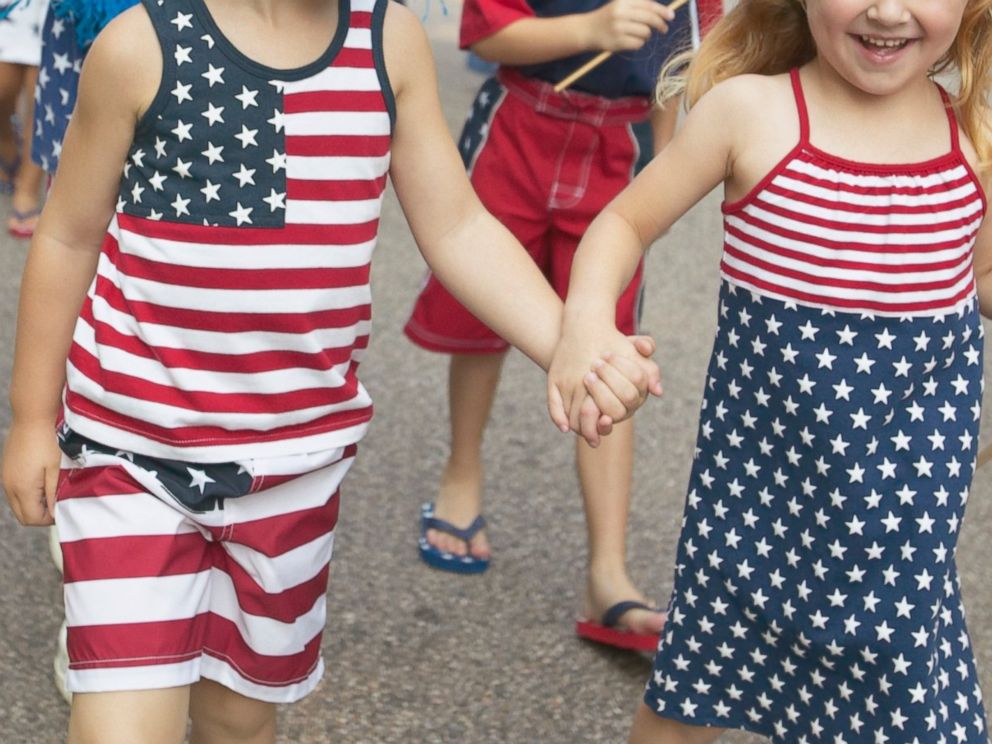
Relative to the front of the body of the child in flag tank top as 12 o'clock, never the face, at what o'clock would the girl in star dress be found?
The girl in star dress is roughly at 9 o'clock from the child in flag tank top.

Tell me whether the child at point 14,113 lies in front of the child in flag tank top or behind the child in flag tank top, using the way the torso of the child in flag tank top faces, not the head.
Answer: behind

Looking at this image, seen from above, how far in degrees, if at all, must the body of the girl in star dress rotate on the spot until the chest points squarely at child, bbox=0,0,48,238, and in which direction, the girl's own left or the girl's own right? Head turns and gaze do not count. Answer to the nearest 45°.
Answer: approximately 135° to the girl's own right

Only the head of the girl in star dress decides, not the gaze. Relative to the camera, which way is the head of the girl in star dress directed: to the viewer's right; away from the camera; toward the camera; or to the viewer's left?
toward the camera

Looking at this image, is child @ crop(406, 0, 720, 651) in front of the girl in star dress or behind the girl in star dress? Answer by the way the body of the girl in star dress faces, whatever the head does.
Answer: behind

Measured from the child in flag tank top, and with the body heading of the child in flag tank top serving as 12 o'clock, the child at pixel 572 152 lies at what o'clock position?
The child is roughly at 7 o'clock from the child in flag tank top.

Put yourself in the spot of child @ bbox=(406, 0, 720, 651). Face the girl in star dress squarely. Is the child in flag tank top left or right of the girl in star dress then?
right

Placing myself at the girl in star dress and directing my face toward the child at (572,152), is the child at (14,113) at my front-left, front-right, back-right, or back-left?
front-left

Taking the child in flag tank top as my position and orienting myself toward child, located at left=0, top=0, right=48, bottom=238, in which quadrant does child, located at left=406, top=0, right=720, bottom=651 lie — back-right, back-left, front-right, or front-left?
front-right

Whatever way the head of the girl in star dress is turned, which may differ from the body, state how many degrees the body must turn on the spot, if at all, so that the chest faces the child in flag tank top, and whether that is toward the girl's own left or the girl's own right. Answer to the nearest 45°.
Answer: approximately 90° to the girl's own right

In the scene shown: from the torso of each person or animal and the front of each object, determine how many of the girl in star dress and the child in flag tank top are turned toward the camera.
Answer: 2

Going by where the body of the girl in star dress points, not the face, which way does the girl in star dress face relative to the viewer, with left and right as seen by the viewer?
facing the viewer
